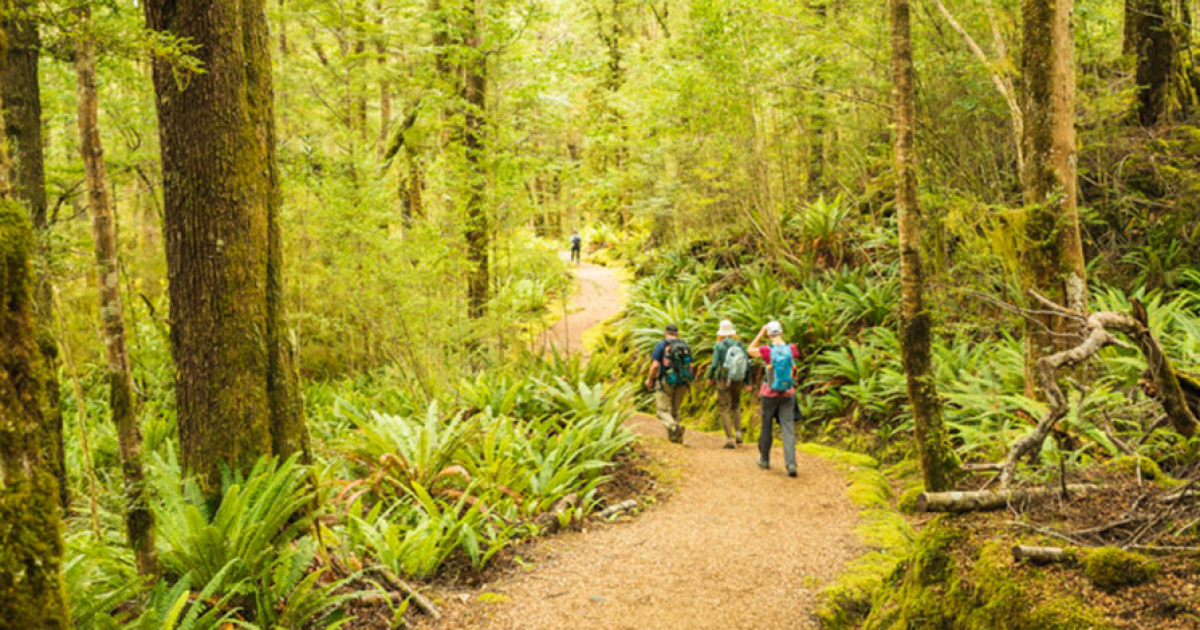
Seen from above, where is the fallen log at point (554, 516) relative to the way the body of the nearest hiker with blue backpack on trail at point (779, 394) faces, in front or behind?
behind

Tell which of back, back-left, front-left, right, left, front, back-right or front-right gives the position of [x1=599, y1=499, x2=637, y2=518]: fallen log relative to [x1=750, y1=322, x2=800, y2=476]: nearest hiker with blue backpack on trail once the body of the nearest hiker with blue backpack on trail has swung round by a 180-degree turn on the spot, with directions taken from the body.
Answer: front-right

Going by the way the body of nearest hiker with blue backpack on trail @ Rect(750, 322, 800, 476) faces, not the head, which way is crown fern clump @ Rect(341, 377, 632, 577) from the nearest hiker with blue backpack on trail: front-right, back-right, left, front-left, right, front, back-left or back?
back-left

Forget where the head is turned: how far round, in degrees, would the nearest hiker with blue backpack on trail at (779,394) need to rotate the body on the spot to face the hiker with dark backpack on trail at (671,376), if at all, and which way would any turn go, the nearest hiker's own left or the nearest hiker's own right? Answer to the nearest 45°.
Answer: approximately 45° to the nearest hiker's own left

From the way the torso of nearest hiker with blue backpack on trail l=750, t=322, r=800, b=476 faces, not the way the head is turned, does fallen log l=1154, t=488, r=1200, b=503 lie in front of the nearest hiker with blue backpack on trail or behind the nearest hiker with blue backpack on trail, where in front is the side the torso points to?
behind

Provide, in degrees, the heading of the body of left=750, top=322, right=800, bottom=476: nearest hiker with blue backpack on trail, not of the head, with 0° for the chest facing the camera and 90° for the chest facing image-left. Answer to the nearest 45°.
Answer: approximately 180°

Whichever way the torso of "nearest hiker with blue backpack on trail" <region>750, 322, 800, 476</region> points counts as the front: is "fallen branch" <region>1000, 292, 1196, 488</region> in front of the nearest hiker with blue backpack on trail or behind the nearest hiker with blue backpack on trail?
behind

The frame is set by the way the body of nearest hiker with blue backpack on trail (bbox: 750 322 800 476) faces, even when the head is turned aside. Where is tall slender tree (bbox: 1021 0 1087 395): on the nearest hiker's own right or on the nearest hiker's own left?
on the nearest hiker's own right

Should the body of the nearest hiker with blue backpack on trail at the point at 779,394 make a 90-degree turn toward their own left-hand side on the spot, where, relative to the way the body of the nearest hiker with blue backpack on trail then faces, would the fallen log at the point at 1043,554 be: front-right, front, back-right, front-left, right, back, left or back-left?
left
